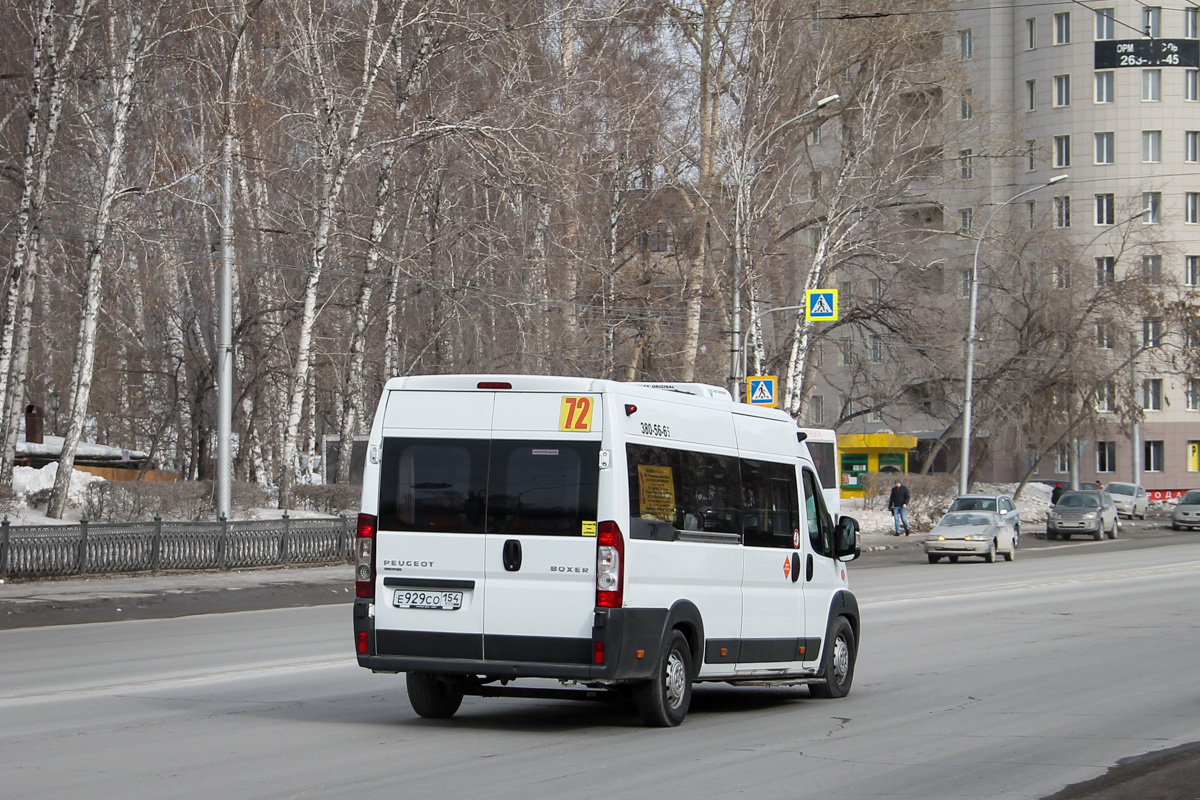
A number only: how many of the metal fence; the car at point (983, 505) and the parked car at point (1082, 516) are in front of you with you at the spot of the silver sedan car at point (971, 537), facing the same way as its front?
1

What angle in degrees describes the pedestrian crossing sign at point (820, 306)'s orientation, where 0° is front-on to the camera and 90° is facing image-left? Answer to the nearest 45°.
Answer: approximately 0°

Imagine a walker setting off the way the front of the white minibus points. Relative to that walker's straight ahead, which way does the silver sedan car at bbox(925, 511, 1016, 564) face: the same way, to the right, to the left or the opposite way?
the opposite way

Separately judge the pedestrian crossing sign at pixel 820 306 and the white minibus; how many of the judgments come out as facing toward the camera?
1

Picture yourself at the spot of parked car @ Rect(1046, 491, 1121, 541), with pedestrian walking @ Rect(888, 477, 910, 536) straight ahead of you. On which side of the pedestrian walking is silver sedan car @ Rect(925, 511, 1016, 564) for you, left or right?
left

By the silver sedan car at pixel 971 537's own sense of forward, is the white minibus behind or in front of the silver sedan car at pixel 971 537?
in front

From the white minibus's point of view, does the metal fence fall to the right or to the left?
on its left

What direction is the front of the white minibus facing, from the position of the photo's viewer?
facing away from the viewer and to the right of the viewer
